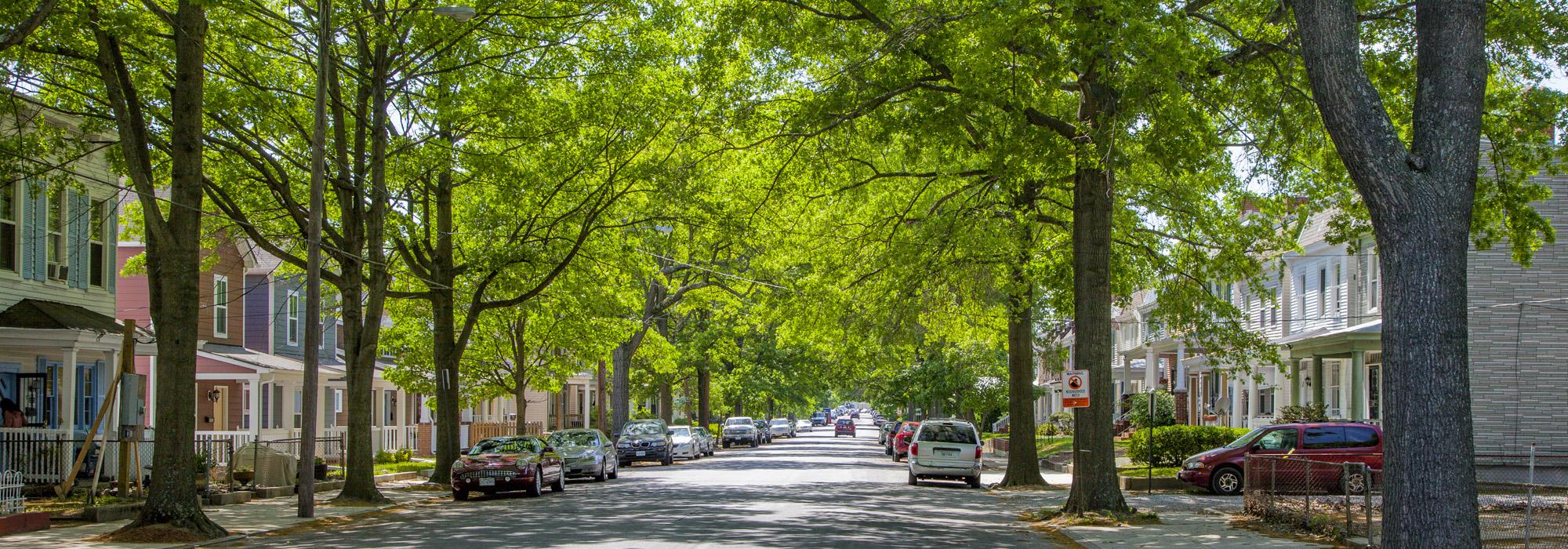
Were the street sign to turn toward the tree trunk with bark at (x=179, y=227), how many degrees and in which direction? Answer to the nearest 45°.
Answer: approximately 45° to its right

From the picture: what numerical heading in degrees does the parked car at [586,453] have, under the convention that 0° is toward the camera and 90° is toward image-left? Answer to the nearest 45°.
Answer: approximately 45°

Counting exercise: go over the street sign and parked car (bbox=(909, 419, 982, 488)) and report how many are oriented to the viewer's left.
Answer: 0

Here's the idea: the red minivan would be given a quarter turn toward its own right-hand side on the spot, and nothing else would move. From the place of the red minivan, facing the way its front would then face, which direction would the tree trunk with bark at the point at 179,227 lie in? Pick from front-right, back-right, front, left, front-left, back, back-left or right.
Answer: back-left

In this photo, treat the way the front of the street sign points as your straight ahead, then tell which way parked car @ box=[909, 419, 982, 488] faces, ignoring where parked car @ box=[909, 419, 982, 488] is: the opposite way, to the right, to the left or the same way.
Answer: the opposite way

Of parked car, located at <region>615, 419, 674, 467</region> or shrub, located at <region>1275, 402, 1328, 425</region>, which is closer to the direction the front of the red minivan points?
the parked car

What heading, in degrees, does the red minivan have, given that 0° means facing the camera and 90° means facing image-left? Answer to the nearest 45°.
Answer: approximately 90°

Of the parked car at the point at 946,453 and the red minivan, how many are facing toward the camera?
0

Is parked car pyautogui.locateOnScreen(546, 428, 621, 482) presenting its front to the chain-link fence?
no

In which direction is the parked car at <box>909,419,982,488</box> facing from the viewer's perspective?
away from the camera

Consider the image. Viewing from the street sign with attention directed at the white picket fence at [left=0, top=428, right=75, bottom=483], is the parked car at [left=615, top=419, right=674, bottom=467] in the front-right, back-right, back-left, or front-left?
front-right

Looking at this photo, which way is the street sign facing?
toward the camera

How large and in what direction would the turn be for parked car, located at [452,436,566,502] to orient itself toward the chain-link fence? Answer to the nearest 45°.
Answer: approximately 90° to its left
